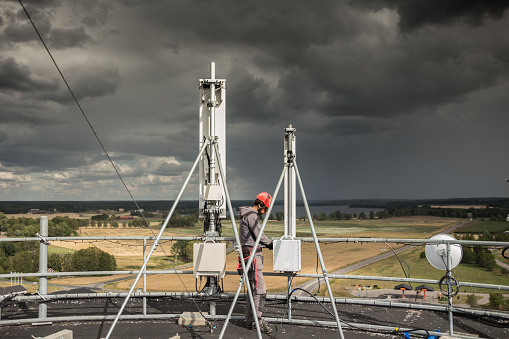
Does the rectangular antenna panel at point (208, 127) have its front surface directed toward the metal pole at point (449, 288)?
no

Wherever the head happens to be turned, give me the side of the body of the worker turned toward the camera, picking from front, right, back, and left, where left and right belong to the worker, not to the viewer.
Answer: right

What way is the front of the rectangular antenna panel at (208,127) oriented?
away from the camera

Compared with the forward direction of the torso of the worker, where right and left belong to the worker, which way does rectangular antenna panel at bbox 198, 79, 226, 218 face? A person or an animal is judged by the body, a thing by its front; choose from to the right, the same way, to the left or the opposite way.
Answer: to the left

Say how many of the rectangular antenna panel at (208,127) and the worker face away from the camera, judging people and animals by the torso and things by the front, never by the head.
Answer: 1

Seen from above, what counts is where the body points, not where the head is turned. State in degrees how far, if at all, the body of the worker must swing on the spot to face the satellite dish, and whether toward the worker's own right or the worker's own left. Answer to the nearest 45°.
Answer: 0° — they already face it

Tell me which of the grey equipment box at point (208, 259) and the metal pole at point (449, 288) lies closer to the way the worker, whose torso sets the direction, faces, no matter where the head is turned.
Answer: the metal pole
